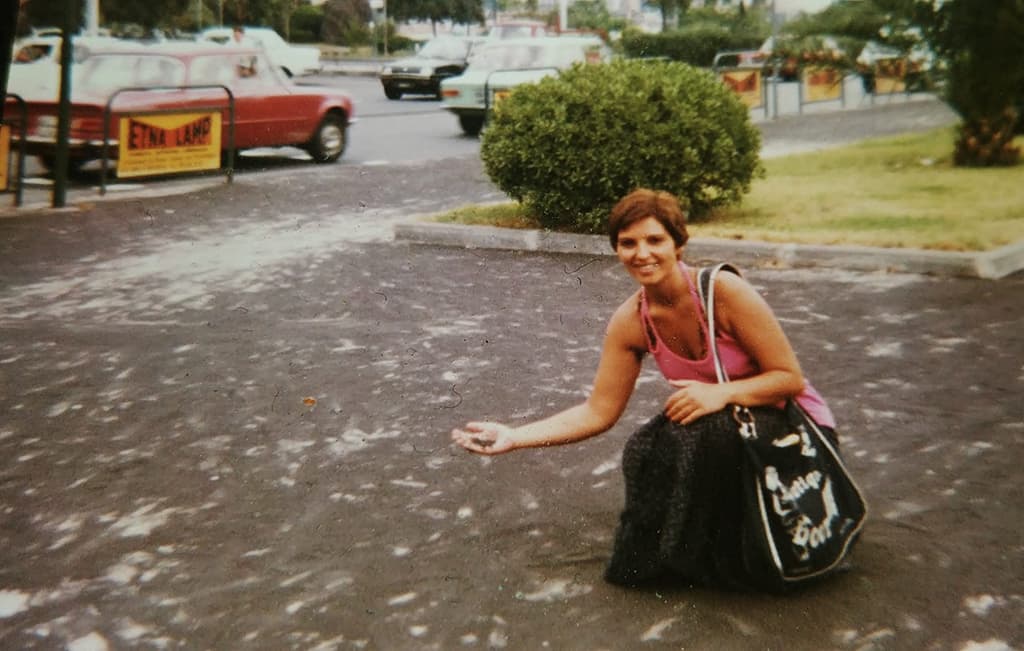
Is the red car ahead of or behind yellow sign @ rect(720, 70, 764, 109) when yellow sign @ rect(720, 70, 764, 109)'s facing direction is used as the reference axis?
ahead

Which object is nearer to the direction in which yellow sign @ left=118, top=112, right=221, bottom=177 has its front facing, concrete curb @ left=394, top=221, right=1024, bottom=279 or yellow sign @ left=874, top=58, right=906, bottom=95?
the concrete curb

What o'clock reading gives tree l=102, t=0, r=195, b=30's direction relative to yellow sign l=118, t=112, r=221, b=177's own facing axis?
The tree is roughly at 6 o'clock from the yellow sign.

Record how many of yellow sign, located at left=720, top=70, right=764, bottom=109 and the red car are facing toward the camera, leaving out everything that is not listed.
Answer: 1

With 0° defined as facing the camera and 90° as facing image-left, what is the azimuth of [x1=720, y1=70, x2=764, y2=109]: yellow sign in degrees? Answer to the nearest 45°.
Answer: approximately 0°

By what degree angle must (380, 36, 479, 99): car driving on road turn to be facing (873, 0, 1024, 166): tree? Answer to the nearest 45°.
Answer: approximately 45° to its left

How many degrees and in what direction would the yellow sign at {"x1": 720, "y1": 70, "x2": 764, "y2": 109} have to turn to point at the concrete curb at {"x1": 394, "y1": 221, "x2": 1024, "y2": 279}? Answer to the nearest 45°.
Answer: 0° — it already faces it

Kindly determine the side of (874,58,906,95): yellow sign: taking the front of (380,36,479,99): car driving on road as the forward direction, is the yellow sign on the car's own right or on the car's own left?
on the car's own left

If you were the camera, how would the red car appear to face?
facing away from the viewer and to the right of the viewer

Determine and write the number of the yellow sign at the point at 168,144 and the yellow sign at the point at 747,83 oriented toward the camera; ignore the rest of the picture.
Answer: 2
